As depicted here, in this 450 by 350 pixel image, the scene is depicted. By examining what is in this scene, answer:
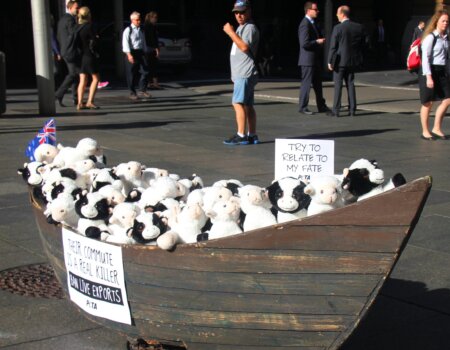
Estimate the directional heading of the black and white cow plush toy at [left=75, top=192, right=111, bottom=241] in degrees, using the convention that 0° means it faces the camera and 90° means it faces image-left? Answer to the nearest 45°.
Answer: approximately 0°

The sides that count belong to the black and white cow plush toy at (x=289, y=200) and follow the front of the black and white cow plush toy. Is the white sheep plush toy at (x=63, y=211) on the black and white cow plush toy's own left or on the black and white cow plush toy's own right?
on the black and white cow plush toy's own right

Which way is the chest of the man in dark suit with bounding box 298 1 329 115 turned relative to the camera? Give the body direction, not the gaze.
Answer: to the viewer's right

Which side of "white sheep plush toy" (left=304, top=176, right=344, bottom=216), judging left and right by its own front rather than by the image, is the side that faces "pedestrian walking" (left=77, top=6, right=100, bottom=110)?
back

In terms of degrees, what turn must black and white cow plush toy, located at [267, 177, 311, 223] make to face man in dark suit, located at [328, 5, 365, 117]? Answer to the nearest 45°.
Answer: approximately 180°

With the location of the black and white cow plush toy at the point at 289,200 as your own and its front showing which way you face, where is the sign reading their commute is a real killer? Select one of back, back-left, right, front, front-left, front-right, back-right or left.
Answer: right

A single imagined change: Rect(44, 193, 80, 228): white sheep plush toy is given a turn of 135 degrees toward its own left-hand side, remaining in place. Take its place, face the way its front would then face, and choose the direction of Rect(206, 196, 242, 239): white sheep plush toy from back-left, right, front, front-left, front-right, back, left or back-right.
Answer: front-right

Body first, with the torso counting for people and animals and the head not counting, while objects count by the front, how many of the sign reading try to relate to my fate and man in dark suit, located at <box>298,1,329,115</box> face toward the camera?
1
